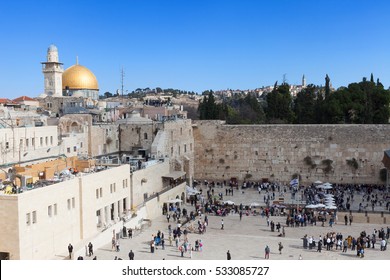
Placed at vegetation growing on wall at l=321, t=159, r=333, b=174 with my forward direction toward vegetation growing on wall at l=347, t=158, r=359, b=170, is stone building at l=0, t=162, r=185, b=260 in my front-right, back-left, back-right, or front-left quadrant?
back-right

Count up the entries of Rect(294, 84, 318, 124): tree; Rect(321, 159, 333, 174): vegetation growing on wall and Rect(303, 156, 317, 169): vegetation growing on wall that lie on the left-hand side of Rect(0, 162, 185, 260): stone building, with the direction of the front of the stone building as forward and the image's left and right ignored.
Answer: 3

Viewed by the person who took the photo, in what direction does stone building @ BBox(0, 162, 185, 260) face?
facing the viewer and to the right of the viewer

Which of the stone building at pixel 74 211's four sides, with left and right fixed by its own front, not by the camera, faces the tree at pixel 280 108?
left

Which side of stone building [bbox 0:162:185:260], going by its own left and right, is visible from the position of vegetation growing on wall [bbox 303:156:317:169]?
left

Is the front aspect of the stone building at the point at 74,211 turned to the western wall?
no

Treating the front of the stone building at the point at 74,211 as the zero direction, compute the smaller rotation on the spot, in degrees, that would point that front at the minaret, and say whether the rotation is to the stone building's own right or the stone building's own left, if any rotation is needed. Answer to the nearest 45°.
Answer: approximately 135° to the stone building's own left

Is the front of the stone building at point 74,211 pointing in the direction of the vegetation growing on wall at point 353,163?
no

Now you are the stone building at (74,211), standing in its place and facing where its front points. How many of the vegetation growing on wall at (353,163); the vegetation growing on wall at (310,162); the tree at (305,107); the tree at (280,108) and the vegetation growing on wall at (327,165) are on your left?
5

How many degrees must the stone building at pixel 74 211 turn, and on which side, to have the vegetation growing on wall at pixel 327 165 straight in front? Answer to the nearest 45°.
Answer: approximately 90° to its left

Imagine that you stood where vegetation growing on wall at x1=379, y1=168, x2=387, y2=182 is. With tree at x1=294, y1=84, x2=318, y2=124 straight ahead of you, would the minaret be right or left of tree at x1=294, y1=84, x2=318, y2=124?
left

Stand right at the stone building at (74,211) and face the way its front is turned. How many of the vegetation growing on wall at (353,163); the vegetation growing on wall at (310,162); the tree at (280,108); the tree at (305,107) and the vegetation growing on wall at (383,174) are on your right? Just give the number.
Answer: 0

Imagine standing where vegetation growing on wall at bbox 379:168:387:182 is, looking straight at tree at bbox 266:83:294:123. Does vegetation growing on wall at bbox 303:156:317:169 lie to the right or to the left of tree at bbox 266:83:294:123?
left

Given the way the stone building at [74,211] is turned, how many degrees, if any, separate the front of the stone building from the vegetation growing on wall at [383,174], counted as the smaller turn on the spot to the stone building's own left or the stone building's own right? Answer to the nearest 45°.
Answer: approximately 90° to the stone building's own left
